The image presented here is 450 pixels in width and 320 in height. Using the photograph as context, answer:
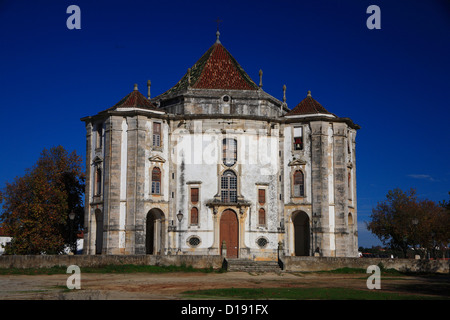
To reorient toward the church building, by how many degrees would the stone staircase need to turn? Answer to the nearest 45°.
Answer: approximately 180°

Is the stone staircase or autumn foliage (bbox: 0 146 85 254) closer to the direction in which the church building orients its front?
the stone staircase

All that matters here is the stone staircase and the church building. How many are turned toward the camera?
2

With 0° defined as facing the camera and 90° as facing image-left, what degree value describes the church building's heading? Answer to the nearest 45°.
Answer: approximately 0°

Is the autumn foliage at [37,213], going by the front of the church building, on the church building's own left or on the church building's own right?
on the church building's own right

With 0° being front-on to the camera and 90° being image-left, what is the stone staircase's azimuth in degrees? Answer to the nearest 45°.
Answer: approximately 0°

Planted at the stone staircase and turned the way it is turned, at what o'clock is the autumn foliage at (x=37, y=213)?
The autumn foliage is roughly at 4 o'clock from the stone staircase.
